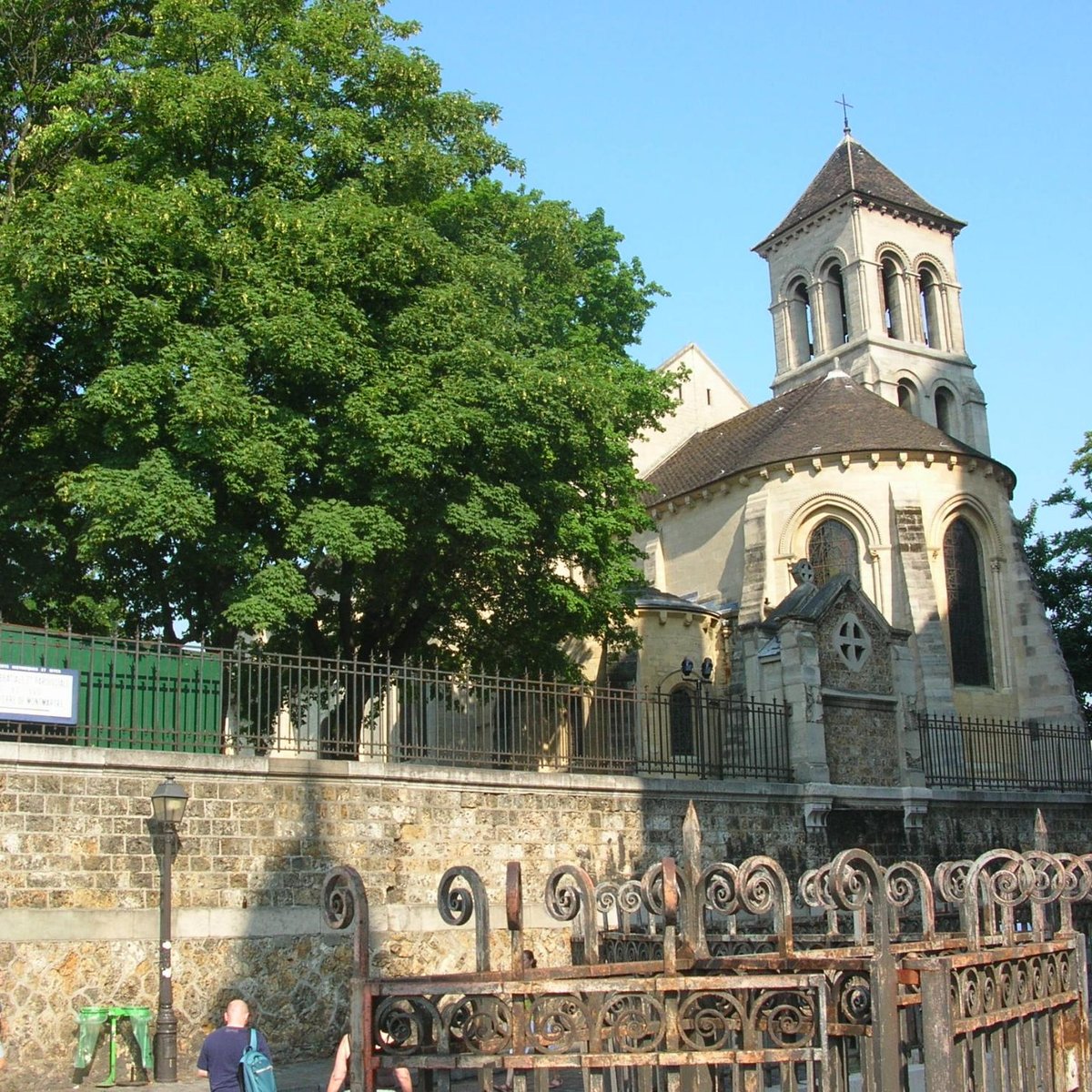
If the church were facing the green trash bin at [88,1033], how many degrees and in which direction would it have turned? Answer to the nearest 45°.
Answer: approximately 135° to its left

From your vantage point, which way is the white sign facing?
toward the camera

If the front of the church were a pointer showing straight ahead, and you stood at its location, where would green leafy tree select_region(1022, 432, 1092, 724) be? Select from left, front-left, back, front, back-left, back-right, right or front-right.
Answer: right

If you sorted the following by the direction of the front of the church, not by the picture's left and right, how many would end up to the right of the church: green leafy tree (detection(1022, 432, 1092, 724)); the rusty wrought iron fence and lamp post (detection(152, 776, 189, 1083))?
1

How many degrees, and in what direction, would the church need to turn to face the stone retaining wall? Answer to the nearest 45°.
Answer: approximately 135° to its left

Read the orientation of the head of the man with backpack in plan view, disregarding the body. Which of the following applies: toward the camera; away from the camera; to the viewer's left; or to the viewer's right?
away from the camera

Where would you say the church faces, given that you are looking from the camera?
facing away from the viewer and to the left of the viewer

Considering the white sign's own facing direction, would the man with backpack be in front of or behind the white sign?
in front

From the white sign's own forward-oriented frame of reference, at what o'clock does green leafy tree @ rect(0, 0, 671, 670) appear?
The green leafy tree is roughly at 7 o'clock from the white sign.

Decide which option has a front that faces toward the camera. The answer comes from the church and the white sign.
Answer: the white sign

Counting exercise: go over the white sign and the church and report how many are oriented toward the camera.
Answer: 1

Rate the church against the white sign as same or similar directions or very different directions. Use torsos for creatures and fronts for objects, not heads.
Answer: very different directions
